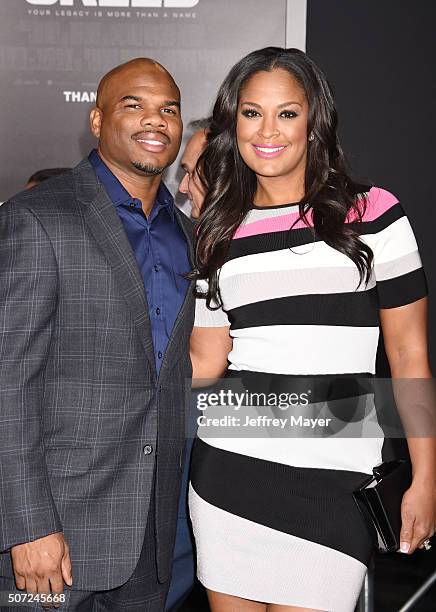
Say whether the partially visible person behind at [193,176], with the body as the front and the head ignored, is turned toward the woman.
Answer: no

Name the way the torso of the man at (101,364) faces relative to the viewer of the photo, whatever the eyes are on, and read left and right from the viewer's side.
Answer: facing the viewer and to the right of the viewer

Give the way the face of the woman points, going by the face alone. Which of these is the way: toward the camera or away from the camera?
toward the camera

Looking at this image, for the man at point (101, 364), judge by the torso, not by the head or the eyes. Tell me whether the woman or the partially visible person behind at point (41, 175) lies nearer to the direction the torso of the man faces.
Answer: the woman

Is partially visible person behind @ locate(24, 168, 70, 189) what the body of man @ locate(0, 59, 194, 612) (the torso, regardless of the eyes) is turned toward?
no

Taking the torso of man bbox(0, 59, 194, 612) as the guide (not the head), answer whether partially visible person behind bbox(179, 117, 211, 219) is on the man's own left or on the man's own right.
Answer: on the man's own left
